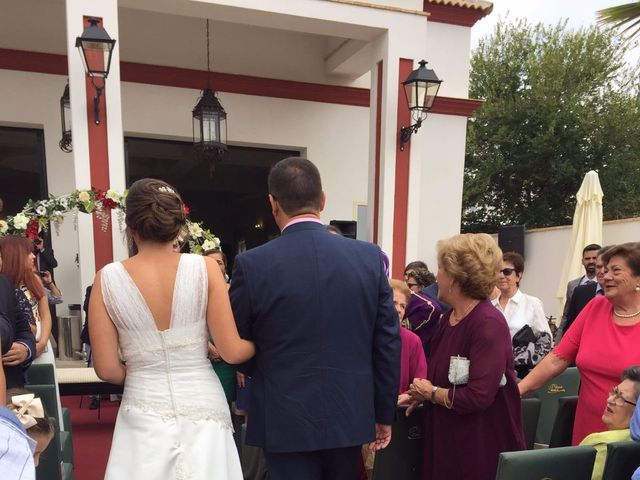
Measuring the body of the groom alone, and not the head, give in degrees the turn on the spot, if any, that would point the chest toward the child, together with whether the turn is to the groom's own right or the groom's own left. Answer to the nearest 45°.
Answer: approximately 90° to the groom's own left

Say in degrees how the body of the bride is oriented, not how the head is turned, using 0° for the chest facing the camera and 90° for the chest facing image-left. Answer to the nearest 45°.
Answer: approximately 180°

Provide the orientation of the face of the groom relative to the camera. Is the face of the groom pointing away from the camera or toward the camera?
away from the camera

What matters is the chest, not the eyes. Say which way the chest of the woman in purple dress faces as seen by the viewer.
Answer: to the viewer's left

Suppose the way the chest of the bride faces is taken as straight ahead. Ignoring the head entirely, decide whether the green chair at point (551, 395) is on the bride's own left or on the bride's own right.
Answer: on the bride's own right

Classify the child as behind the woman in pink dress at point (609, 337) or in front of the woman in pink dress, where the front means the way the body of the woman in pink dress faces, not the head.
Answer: in front

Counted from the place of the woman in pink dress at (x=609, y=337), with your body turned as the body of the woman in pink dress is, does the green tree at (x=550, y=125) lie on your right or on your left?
on your right

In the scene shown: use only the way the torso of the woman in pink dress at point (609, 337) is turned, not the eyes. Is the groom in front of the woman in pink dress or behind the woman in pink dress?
in front

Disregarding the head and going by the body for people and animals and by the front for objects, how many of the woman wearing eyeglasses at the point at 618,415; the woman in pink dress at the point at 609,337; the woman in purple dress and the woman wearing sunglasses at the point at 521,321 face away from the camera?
0

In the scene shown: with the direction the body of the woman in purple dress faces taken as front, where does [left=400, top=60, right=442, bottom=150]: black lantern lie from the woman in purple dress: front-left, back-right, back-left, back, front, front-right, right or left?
right

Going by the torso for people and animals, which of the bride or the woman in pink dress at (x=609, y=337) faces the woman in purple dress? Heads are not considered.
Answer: the woman in pink dress

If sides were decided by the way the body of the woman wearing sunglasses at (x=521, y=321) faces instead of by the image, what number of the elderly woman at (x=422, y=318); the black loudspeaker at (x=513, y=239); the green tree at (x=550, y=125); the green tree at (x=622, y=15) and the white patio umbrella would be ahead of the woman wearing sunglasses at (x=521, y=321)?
1

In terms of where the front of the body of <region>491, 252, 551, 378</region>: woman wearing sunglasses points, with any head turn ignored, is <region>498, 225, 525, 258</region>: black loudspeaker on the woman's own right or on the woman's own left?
on the woman's own right

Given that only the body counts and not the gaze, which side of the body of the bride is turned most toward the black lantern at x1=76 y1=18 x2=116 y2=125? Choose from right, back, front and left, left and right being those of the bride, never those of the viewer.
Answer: front

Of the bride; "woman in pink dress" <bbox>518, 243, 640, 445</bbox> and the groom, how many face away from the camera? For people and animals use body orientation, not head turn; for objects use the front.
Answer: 2

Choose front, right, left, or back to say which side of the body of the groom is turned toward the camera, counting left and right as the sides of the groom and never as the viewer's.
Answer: back

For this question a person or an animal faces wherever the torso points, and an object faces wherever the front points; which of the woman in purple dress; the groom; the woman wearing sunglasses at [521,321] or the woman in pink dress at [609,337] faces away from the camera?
the groom

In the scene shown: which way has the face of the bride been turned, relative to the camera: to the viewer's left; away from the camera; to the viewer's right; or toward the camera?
away from the camera
